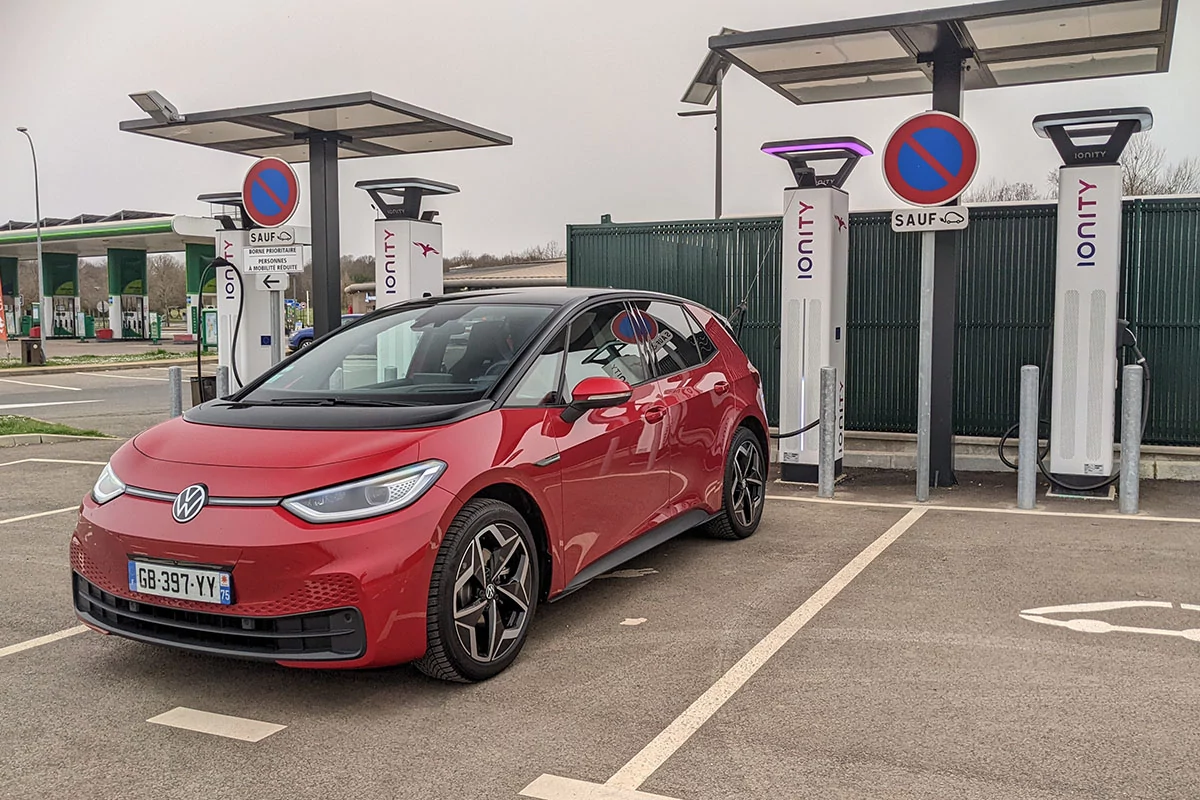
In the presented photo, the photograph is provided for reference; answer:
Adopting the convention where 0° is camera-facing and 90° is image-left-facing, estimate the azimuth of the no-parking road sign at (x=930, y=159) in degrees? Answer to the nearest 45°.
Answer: approximately 0°

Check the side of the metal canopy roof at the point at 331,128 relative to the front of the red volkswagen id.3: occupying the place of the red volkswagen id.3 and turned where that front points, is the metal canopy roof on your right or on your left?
on your right

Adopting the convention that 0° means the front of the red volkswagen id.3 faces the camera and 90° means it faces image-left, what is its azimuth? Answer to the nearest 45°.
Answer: approximately 45°

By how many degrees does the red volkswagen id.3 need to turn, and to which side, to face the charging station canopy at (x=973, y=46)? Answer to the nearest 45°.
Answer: approximately 180°

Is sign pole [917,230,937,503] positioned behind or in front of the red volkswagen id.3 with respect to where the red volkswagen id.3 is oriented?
behind

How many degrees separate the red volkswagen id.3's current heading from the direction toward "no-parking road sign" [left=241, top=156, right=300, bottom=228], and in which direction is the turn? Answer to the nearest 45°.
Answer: approximately 135° to its right

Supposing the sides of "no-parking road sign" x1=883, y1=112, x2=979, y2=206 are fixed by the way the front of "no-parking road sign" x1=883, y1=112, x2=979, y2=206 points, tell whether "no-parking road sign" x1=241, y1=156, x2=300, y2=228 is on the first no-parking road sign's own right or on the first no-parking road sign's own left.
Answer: on the first no-parking road sign's own right

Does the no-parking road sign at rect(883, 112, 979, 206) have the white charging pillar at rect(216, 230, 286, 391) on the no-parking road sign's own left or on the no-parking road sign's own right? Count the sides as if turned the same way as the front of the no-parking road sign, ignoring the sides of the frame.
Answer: on the no-parking road sign's own right

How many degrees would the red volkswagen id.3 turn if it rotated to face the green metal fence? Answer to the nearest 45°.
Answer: approximately 180°

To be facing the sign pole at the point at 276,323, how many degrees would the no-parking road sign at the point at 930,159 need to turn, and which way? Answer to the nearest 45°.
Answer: approximately 90° to its right

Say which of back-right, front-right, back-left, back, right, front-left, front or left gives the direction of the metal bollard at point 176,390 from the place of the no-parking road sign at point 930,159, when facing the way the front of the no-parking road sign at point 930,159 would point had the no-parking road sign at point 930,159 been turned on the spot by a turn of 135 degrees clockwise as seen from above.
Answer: front-left
